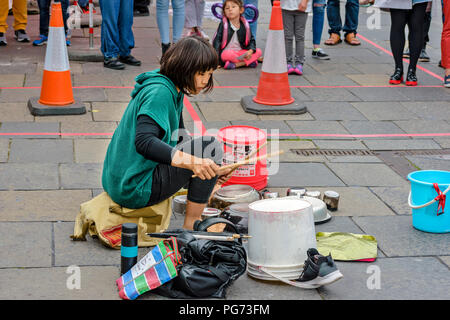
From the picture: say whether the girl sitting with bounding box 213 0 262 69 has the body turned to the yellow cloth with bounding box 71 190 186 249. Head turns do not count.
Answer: yes

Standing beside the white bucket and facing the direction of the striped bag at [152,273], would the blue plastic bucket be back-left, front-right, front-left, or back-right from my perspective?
back-right

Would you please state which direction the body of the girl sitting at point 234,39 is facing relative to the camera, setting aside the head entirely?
toward the camera

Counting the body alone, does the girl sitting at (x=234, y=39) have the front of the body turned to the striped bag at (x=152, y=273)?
yes

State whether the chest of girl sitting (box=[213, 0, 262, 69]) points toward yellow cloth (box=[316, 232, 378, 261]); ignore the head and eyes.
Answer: yes

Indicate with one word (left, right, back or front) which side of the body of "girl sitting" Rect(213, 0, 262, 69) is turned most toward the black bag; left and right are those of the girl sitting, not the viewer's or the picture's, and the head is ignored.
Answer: front

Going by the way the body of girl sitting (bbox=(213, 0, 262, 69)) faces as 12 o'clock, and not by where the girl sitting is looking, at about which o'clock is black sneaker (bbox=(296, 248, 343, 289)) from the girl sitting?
The black sneaker is roughly at 12 o'clock from the girl sitting.

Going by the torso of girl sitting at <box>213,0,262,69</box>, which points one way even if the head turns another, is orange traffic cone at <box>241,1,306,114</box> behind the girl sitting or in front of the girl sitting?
in front

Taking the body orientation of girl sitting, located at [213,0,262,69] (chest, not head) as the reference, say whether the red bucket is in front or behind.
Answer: in front

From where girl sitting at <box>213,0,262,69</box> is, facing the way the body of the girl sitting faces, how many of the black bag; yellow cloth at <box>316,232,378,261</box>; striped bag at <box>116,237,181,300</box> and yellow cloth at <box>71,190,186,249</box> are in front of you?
4

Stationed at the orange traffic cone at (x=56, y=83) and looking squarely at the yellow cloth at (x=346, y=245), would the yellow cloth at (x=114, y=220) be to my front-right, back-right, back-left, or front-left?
front-right

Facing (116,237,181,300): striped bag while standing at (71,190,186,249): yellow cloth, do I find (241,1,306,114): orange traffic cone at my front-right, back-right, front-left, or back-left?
back-left

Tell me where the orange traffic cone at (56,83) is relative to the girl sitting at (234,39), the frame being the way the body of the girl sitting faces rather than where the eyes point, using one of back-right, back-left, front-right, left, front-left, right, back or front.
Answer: front-right
